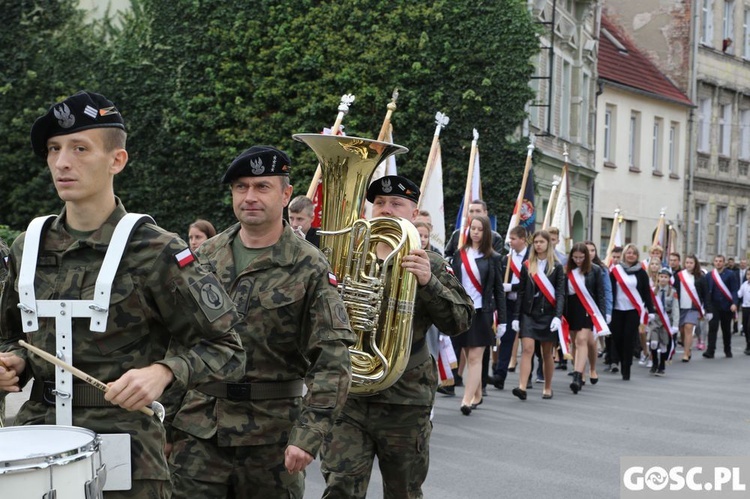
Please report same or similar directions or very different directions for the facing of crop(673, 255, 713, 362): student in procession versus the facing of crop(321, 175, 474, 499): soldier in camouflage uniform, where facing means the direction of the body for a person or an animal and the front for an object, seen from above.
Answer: same or similar directions

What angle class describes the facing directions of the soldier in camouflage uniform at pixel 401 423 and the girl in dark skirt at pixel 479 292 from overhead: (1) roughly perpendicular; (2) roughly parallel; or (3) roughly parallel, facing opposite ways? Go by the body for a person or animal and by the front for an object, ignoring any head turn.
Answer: roughly parallel

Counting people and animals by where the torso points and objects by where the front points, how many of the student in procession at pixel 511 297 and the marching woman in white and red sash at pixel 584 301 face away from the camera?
0

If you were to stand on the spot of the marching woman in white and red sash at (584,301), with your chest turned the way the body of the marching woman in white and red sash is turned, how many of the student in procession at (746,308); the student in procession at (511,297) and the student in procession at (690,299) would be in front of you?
1

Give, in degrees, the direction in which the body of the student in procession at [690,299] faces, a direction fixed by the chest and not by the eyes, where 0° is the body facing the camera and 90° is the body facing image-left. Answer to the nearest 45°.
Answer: approximately 45°

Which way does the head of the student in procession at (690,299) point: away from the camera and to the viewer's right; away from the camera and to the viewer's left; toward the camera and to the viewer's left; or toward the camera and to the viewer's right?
toward the camera and to the viewer's left

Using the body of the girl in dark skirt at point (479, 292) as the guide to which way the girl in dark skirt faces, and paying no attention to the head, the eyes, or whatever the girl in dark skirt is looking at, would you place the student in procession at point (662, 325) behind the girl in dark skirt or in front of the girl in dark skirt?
behind

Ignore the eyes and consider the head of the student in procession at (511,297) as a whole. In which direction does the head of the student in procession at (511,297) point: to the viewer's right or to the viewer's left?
to the viewer's left

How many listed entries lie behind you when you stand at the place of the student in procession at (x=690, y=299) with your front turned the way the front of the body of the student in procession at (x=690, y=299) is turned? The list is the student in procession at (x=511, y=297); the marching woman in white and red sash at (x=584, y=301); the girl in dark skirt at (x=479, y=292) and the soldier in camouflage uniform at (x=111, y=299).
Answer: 0

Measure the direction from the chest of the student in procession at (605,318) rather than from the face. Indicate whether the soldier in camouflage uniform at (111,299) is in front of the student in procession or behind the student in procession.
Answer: in front

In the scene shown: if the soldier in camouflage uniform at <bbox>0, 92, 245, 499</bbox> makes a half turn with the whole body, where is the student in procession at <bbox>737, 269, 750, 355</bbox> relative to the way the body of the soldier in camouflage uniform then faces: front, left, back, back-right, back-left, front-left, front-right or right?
front

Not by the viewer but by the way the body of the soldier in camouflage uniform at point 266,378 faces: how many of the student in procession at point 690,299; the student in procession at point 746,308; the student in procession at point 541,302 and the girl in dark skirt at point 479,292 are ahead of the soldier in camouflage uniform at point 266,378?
0

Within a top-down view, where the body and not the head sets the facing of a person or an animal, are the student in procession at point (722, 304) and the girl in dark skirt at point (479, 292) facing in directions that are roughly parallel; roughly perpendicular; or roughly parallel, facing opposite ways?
roughly parallel

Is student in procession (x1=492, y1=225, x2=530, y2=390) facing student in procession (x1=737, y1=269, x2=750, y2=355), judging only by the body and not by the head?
no

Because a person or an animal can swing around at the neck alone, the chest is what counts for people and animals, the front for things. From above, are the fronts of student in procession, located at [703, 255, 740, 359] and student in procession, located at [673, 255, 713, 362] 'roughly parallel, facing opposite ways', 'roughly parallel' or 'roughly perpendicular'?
roughly parallel

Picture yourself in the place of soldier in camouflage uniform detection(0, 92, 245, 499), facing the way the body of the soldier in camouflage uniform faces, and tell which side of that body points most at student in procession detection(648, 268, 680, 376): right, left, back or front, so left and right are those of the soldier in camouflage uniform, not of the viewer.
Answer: back

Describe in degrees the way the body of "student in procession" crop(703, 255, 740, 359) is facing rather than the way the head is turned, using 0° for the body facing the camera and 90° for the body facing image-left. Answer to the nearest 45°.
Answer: approximately 45°
